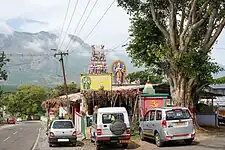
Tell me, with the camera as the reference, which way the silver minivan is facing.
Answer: facing away from the viewer and to the left of the viewer

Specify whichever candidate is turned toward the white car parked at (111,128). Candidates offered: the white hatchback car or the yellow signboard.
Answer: the yellow signboard

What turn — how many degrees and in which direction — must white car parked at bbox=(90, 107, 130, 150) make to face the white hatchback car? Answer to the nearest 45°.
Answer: approximately 45° to its left

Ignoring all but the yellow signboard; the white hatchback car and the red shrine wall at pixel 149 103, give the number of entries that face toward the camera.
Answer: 2

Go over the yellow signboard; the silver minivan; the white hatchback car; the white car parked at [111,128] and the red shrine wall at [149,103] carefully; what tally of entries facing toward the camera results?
2

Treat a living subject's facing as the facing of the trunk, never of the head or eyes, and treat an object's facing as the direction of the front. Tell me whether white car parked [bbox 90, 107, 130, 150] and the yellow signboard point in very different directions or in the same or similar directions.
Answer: very different directions

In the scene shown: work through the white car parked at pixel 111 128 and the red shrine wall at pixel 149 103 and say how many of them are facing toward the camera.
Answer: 1

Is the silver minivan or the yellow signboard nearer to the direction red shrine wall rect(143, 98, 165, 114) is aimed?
the silver minivan

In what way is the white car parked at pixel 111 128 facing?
away from the camera

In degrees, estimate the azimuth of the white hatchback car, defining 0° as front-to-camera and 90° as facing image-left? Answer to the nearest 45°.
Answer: approximately 180°

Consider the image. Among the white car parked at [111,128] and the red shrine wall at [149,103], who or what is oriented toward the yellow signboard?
the white car parked

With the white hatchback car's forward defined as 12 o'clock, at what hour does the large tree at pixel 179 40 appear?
The large tree is roughly at 3 o'clock from the white hatchback car.

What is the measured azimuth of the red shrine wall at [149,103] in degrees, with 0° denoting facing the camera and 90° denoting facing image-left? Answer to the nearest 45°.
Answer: approximately 0°

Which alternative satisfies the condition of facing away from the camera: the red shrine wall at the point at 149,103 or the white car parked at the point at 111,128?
the white car parked
